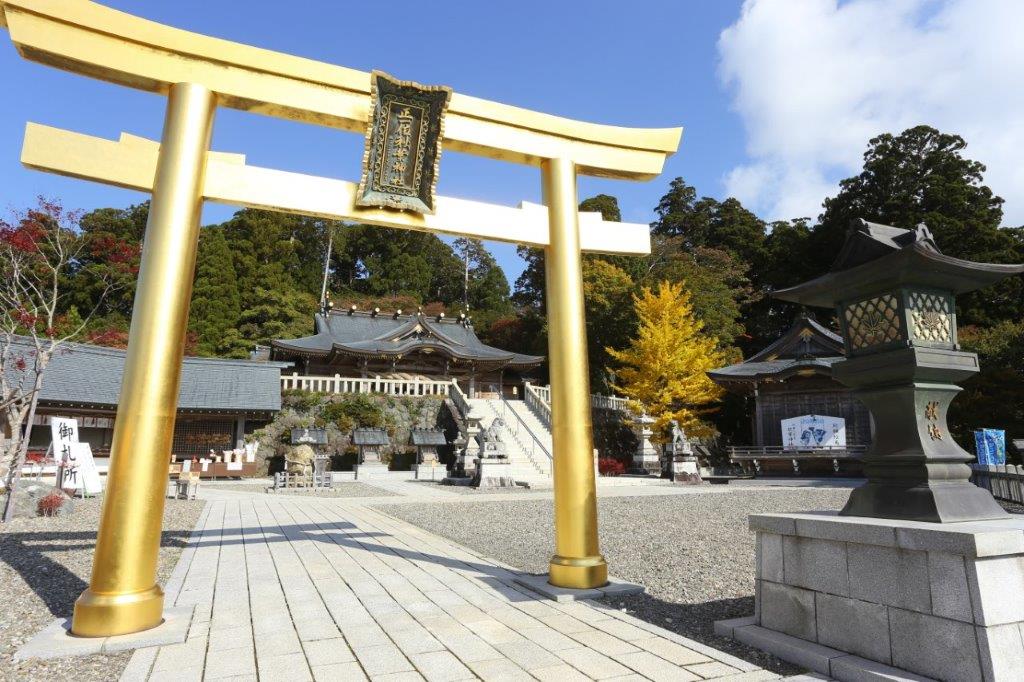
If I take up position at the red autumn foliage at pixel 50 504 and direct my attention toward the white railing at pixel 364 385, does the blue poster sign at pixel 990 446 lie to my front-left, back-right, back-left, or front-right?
front-right

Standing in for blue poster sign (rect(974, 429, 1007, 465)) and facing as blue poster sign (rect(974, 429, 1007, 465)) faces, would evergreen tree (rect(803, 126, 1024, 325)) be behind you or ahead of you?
behind

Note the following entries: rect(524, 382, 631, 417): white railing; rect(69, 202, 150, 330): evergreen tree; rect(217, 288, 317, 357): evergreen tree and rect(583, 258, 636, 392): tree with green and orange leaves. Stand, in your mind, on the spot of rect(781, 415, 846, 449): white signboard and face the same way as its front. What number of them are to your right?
4

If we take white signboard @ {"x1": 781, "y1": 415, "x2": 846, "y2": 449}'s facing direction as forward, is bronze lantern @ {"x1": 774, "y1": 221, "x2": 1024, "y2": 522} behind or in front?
in front

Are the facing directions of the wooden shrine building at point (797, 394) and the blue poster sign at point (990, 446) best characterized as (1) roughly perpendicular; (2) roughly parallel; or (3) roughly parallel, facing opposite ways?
roughly parallel

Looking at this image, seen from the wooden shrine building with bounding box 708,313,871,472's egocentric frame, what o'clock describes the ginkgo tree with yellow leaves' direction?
The ginkgo tree with yellow leaves is roughly at 2 o'clock from the wooden shrine building.

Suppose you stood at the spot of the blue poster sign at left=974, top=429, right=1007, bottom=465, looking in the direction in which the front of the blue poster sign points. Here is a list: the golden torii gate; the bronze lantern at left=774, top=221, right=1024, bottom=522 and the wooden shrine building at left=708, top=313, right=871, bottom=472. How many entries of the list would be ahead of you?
2

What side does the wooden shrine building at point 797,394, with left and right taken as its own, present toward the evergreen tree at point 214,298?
right

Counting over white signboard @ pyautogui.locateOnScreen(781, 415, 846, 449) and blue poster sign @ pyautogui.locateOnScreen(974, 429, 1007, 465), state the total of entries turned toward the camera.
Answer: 2

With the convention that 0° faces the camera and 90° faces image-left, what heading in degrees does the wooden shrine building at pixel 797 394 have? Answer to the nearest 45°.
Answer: approximately 0°

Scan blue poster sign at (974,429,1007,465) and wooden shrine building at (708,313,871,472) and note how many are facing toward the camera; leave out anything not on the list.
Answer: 2

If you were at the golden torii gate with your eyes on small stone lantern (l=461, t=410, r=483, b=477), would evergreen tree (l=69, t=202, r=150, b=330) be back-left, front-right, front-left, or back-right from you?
front-left

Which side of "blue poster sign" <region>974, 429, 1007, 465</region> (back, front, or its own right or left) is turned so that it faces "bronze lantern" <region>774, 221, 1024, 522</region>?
front

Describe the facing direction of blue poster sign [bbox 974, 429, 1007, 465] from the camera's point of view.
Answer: facing the viewer

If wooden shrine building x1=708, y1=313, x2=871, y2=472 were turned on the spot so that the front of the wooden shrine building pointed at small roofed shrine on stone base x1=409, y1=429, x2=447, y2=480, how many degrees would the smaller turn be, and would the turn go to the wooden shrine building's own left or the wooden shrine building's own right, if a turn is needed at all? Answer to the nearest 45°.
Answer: approximately 45° to the wooden shrine building's own right

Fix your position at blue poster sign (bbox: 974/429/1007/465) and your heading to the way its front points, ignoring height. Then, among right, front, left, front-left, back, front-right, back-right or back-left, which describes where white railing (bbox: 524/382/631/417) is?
right
